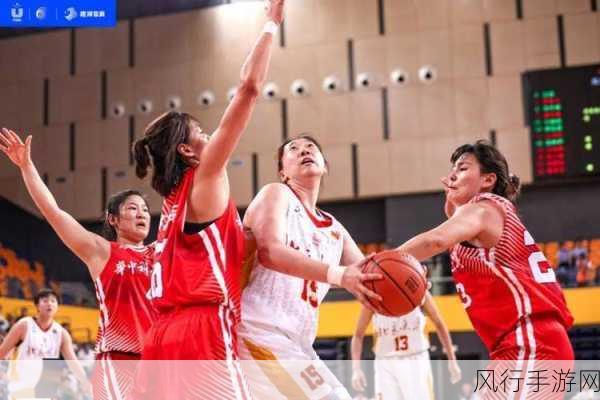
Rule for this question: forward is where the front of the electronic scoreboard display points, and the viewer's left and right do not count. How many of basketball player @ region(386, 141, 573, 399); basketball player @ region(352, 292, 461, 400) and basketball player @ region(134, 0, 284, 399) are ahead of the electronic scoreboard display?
3

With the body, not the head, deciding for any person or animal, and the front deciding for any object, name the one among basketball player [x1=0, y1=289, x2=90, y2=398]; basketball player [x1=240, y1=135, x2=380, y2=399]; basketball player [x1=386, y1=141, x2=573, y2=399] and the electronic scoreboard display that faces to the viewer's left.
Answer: basketball player [x1=386, y1=141, x2=573, y2=399]

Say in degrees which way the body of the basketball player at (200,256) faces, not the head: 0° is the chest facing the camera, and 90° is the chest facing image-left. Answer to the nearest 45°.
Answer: approximately 225°

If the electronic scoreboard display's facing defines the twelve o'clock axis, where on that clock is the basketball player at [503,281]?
The basketball player is roughly at 12 o'clock from the electronic scoreboard display.

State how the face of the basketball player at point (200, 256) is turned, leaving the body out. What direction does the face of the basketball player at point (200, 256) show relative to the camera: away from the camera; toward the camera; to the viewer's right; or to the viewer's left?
to the viewer's right

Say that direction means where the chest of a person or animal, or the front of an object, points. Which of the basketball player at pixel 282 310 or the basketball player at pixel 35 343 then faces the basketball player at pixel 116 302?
the basketball player at pixel 35 343

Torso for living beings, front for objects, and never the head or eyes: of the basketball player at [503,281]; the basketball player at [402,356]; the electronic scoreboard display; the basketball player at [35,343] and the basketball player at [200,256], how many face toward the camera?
3

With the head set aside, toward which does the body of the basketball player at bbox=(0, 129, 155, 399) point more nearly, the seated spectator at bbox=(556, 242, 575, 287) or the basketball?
the basketball

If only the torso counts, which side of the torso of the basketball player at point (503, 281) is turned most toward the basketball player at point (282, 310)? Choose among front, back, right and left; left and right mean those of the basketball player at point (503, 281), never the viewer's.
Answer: front

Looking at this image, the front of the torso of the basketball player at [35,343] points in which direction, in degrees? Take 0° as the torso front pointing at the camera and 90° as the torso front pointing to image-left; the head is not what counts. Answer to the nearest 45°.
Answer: approximately 0°

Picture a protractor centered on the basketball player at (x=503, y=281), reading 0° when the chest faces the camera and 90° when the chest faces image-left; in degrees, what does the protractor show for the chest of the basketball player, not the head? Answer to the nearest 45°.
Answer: approximately 90°

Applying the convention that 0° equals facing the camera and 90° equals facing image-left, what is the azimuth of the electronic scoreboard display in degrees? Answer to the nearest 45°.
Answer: approximately 0°
